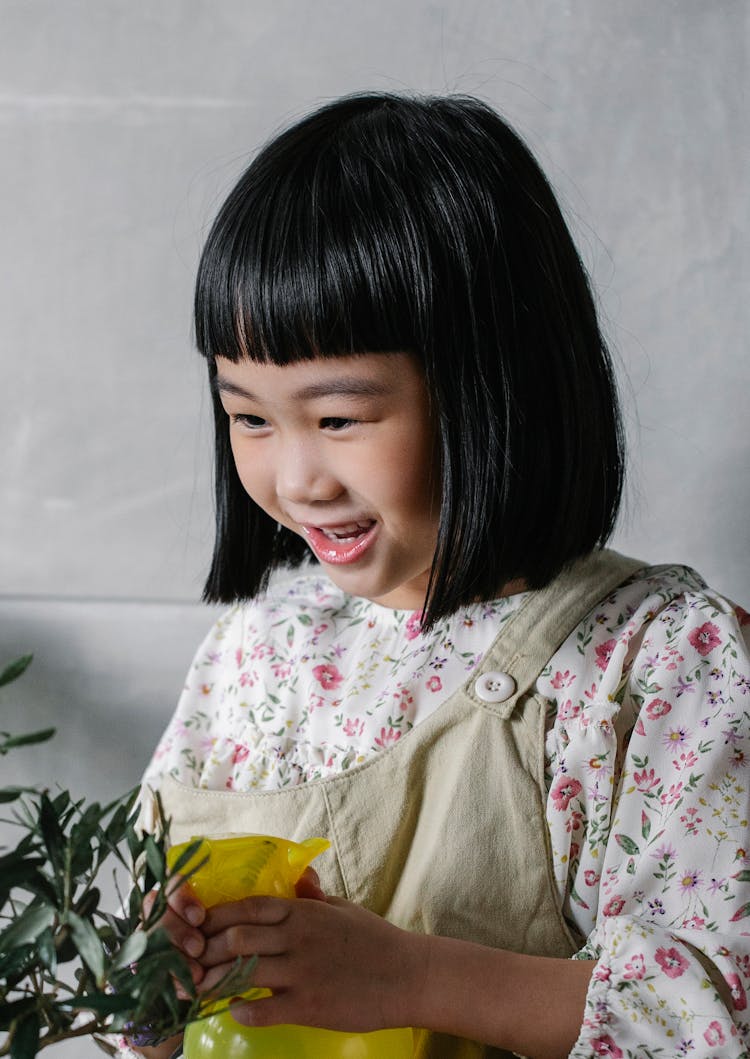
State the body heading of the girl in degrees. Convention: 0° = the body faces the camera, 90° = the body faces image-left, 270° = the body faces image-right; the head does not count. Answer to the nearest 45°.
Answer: approximately 45°
